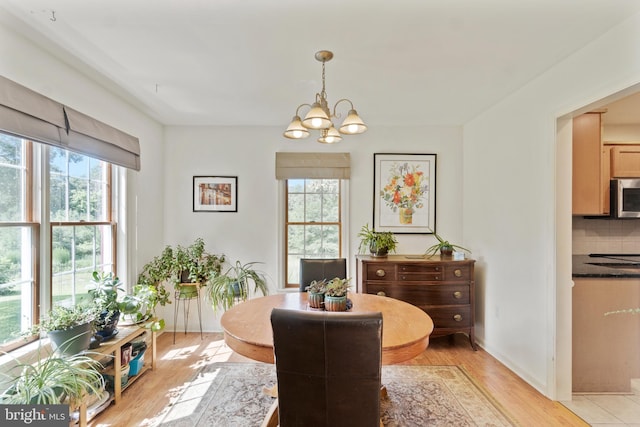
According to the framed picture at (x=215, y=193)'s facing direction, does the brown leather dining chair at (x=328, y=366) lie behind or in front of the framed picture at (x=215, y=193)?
in front

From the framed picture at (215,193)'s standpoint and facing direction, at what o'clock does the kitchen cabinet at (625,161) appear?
The kitchen cabinet is roughly at 10 o'clock from the framed picture.

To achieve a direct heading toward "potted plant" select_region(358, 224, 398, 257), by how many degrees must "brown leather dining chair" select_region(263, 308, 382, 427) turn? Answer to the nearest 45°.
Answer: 0° — it already faces it

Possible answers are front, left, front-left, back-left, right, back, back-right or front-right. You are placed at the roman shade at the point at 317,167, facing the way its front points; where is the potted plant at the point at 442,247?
left

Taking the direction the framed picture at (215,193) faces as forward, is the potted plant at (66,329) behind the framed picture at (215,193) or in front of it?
in front

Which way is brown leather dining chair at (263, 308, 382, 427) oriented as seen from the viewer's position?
away from the camera

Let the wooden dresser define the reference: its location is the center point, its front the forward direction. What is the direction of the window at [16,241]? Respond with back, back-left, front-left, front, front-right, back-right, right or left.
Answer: front-right

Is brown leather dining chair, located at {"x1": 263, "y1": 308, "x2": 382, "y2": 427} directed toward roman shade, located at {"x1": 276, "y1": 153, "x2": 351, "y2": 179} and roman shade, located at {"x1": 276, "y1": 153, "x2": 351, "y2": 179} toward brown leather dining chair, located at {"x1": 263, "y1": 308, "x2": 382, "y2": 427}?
yes

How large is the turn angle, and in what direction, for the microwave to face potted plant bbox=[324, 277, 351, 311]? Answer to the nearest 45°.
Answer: approximately 45° to its right

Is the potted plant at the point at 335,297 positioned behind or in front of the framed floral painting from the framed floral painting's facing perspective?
in front

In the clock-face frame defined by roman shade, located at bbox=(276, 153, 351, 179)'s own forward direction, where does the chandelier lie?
The chandelier is roughly at 12 o'clock from the roman shade.
